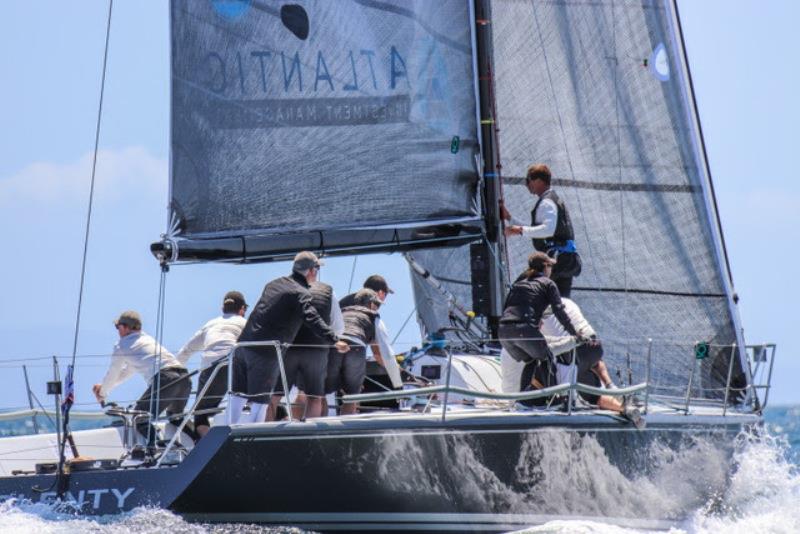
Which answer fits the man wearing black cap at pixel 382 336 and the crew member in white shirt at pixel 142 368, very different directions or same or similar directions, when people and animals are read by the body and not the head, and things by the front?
very different directions

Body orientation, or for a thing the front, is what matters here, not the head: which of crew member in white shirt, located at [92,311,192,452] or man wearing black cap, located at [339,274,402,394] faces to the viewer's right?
the man wearing black cap

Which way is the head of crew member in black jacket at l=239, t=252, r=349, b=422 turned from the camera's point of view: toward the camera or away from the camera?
away from the camera

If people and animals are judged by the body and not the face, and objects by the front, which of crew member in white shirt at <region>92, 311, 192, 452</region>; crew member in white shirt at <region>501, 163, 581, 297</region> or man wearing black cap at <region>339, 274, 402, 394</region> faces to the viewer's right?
the man wearing black cap

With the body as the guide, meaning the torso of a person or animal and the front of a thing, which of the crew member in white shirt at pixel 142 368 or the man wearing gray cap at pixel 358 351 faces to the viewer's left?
the crew member in white shirt

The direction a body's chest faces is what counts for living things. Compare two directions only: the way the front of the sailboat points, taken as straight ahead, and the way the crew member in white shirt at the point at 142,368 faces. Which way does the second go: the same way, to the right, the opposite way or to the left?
the opposite way

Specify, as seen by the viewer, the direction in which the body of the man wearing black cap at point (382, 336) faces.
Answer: to the viewer's right

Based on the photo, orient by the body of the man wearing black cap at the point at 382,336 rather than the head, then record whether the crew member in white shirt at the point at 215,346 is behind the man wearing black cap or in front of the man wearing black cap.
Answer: behind

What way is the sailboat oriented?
to the viewer's right

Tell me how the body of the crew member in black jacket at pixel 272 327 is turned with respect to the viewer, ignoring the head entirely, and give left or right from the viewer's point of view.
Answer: facing away from the viewer and to the right of the viewer

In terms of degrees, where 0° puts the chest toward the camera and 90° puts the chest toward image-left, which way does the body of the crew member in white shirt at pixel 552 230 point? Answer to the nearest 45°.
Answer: approximately 90°
